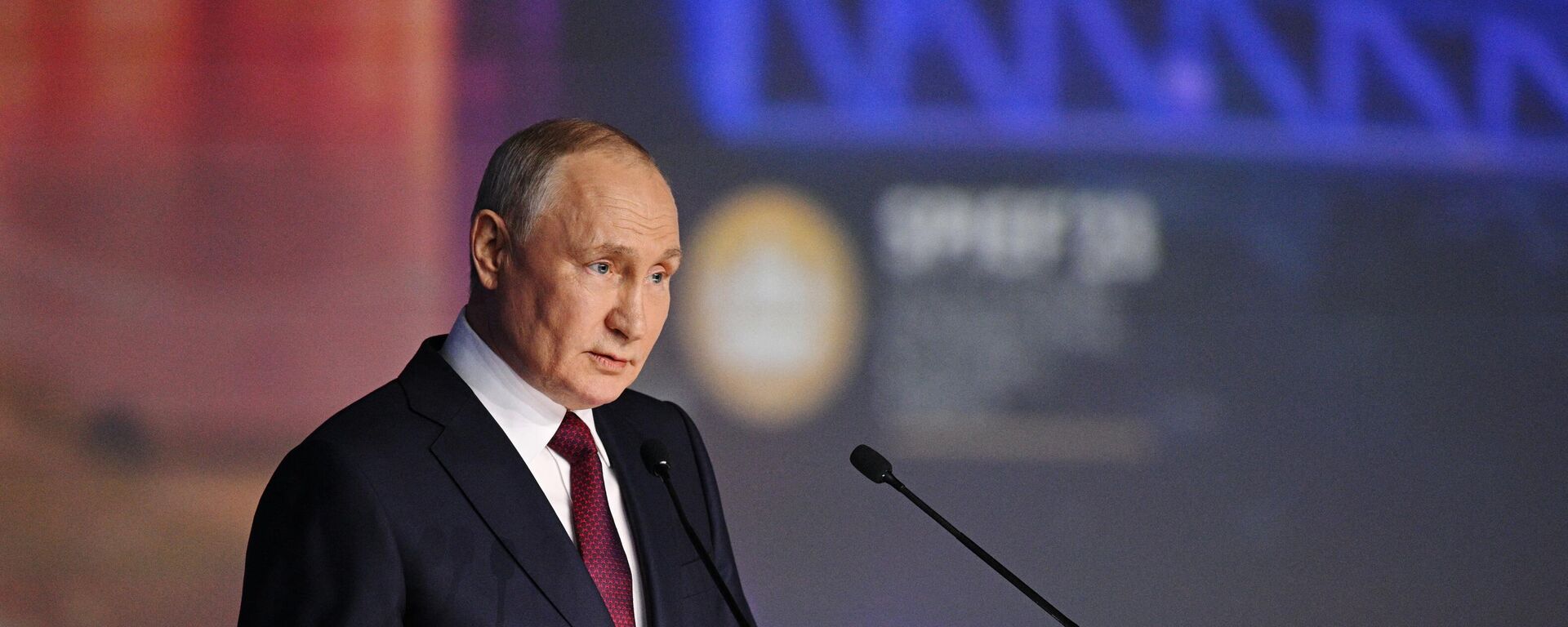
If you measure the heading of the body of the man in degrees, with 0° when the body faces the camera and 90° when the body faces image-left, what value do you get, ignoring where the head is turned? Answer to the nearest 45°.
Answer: approximately 315°

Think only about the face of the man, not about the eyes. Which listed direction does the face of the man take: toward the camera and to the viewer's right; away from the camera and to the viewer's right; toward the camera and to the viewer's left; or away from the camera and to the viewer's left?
toward the camera and to the viewer's right
